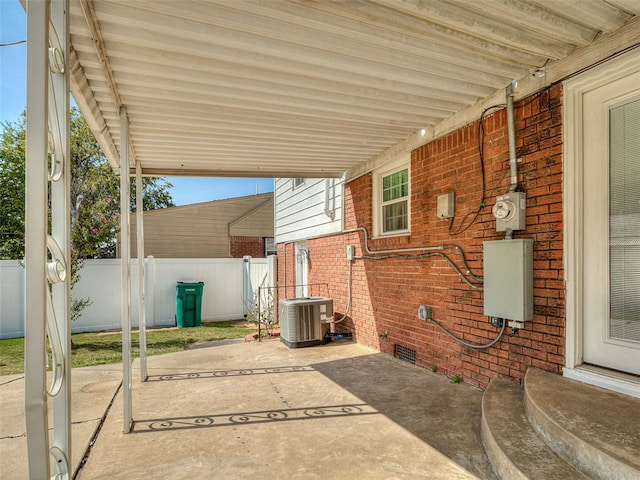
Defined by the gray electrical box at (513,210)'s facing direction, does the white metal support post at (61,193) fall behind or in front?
in front

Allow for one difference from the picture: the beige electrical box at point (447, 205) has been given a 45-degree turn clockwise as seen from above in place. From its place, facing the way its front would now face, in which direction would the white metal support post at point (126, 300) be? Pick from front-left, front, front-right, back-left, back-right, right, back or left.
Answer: front-left

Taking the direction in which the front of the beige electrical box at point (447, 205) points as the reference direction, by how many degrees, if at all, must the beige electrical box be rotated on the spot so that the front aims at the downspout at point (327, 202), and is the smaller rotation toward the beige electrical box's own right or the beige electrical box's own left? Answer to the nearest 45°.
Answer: approximately 90° to the beige electrical box's own right

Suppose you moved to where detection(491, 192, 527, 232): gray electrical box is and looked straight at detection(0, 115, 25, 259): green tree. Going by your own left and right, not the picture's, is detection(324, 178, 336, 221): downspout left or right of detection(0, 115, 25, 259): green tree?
right

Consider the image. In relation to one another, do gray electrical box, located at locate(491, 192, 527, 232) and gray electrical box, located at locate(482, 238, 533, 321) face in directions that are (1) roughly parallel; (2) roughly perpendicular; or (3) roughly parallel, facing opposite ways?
roughly parallel

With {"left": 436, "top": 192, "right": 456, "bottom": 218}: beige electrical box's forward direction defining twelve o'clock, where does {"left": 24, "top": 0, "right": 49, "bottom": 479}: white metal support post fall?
The white metal support post is roughly at 11 o'clock from the beige electrical box.

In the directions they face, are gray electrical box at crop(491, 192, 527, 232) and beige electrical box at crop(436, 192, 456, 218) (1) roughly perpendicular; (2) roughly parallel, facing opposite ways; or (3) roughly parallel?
roughly parallel

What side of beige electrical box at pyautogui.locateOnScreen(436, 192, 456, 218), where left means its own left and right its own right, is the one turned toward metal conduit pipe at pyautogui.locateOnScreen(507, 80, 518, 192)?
left

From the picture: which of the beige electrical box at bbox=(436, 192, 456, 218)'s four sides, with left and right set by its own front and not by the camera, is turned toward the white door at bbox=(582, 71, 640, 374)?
left

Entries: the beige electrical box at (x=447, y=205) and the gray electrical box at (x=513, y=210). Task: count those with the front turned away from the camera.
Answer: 0

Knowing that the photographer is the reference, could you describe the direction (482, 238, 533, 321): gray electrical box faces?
facing the viewer and to the left of the viewer

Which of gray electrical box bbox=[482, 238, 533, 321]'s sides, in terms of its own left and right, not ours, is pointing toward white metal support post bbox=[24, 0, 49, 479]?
front

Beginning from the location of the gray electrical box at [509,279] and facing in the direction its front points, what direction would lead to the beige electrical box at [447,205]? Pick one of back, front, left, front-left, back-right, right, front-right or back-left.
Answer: right
